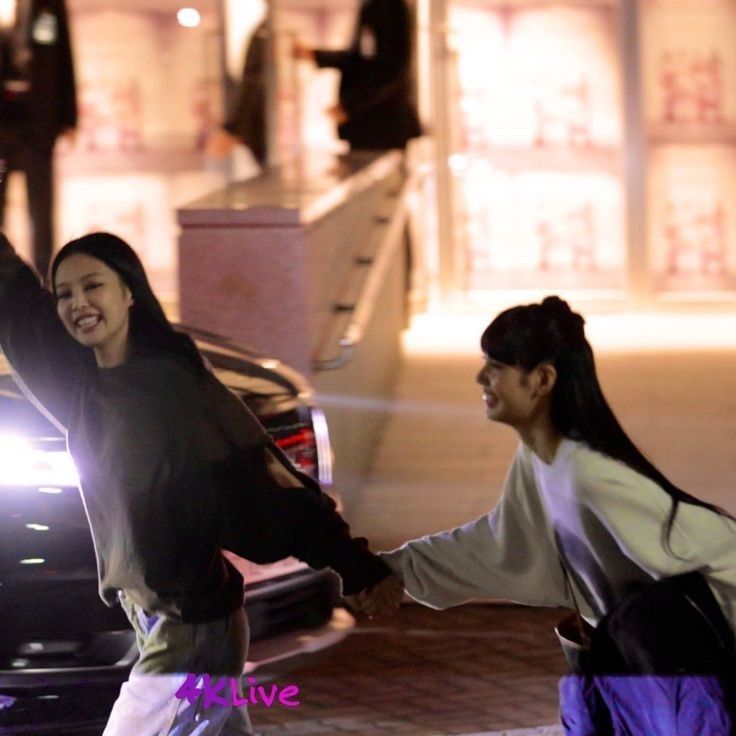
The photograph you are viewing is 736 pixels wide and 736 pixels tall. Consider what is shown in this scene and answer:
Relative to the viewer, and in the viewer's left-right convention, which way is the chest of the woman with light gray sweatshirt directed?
facing the viewer and to the left of the viewer

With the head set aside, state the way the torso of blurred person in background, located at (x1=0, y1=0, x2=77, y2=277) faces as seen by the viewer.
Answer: toward the camera

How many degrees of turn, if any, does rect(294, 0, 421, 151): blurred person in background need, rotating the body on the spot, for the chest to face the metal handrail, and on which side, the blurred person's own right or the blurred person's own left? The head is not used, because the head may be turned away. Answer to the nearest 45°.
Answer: approximately 45° to the blurred person's own left

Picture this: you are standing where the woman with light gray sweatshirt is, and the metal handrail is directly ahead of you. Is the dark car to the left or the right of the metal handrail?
left

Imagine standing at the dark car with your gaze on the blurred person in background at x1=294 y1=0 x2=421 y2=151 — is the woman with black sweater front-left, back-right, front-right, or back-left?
back-right

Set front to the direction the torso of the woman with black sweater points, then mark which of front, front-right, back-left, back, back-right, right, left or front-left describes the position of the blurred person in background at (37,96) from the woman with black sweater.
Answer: back-right

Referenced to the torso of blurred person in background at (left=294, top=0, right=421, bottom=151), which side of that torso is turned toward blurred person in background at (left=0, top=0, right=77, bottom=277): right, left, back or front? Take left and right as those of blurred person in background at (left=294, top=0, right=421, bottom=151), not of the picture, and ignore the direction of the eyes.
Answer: front

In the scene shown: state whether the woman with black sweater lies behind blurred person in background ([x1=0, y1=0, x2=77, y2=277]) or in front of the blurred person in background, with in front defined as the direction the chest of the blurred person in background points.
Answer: in front

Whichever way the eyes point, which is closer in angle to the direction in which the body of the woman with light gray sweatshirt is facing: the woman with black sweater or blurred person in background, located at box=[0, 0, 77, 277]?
the woman with black sweater

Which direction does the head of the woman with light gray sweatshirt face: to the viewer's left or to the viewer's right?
to the viewer's left

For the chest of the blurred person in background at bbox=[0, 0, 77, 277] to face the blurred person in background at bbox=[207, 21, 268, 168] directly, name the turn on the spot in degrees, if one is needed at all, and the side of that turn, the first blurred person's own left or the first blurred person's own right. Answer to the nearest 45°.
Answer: approximately 135° to the first blurred person's own left
